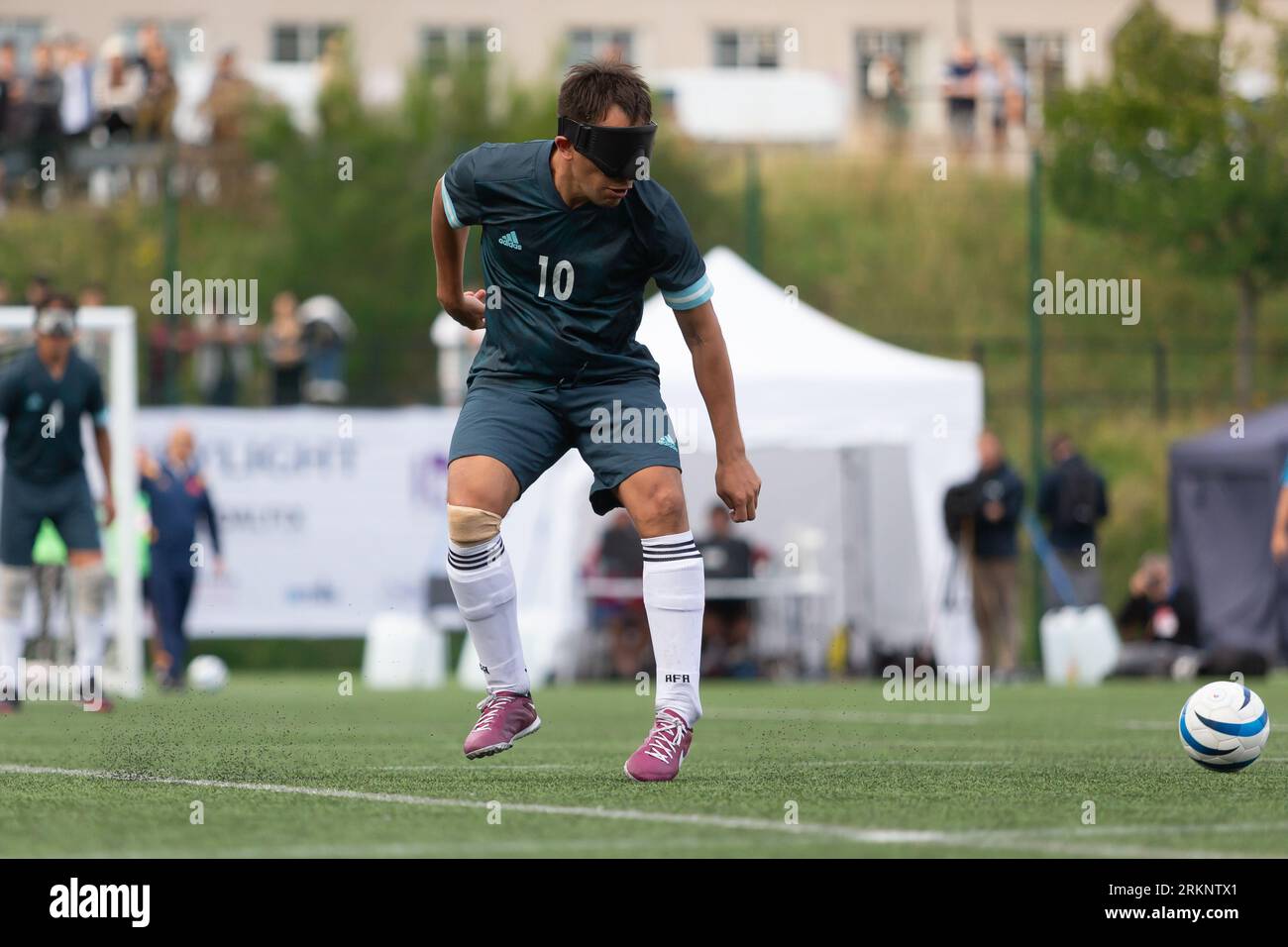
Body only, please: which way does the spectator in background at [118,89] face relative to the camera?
toward the camera

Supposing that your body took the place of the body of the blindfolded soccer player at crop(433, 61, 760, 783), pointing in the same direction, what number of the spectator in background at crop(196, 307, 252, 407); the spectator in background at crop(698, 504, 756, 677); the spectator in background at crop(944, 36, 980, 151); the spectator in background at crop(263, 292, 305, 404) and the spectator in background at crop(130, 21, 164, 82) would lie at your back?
5

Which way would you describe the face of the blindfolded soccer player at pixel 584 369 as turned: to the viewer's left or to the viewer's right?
to the viewer's right

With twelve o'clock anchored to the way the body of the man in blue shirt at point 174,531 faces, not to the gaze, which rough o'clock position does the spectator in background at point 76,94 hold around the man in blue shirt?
The spectator in background is roughly at 6 o'clock from the man in blue shirt.

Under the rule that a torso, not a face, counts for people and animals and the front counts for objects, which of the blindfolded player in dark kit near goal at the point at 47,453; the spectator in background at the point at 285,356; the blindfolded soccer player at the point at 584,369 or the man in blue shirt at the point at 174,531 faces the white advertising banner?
the spectator in background

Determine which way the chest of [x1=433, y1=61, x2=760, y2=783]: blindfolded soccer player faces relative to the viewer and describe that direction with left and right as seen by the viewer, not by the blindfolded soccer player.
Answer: facing the viewer

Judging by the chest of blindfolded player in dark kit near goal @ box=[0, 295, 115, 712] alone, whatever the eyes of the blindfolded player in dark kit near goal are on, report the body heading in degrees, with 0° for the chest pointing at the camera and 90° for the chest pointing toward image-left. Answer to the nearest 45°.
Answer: approximately 0°

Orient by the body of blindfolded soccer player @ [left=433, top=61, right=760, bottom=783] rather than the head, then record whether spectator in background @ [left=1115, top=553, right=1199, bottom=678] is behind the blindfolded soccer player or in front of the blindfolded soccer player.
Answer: behind

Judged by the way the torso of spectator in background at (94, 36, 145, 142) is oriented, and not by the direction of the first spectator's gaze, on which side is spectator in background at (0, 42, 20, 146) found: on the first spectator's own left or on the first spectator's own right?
on the first spectator's own right

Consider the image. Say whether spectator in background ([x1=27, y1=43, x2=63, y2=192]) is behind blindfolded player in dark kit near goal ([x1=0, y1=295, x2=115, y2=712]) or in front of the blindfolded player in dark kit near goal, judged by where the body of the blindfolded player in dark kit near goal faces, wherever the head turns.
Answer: behind

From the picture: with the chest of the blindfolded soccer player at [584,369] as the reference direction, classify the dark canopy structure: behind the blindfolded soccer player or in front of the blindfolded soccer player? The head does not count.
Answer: behind

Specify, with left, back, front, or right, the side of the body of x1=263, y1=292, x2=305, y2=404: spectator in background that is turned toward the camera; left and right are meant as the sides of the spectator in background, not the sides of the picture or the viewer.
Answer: front

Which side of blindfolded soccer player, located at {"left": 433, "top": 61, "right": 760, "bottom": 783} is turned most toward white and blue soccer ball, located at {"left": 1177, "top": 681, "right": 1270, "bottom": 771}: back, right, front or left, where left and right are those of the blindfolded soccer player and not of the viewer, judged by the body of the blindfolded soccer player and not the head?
left

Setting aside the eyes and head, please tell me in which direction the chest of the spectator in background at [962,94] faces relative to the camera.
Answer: toward the camera
